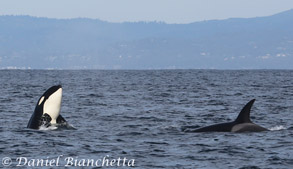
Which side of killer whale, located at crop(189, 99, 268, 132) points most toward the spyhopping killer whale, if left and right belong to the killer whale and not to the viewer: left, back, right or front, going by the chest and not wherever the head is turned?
front

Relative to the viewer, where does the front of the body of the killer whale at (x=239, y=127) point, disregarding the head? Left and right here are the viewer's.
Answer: facing to the left of the viewer
